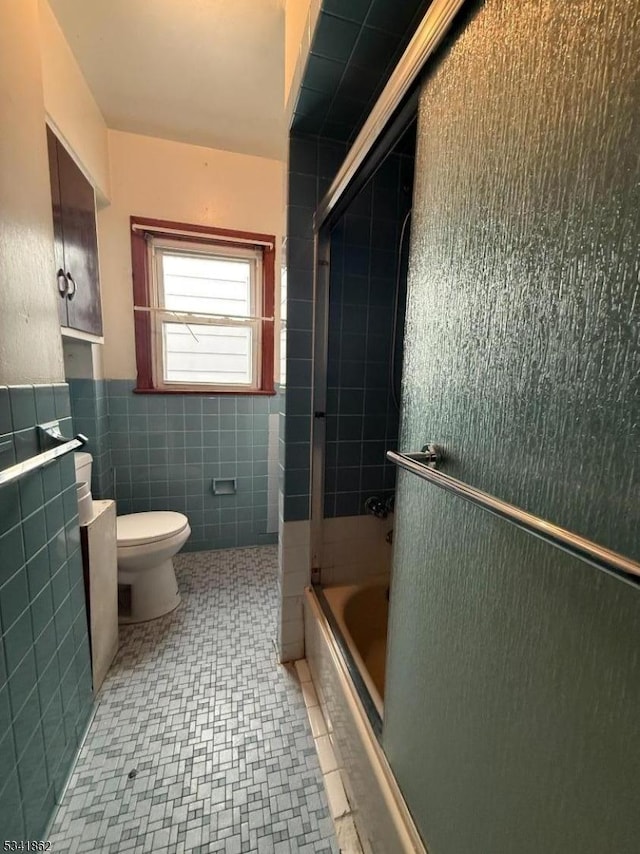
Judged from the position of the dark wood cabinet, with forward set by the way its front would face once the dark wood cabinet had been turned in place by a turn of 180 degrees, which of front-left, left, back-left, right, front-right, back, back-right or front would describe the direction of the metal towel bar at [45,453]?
left

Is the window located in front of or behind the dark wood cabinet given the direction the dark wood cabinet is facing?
in front

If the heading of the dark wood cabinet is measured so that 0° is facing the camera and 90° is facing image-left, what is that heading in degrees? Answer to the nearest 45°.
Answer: approximately 270°

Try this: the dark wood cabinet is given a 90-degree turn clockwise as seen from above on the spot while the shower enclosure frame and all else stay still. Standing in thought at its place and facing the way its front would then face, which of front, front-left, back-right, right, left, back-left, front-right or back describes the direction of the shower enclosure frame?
front-left
